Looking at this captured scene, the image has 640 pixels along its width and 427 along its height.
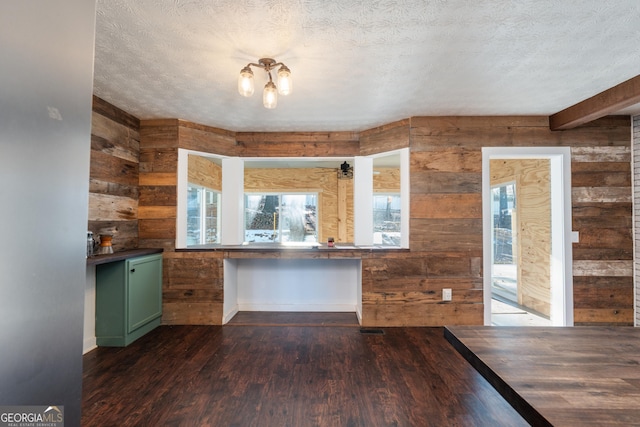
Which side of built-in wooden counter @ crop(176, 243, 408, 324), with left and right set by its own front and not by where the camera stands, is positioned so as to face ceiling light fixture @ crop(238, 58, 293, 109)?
front

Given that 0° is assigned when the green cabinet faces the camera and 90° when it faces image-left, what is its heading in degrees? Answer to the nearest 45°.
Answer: approximately 315°

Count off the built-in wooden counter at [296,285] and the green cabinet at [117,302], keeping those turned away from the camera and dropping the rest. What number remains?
0

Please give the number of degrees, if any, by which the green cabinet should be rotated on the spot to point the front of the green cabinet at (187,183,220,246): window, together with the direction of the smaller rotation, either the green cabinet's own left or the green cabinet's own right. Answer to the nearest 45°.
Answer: approximately 90° to the green cabinet's own left

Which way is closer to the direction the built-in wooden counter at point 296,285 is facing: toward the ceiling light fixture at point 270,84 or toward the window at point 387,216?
the ceiling light fixture

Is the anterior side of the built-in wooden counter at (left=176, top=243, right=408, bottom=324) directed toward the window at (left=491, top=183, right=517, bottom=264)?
no

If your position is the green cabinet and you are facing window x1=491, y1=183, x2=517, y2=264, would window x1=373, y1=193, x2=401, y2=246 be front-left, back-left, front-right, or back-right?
front-left

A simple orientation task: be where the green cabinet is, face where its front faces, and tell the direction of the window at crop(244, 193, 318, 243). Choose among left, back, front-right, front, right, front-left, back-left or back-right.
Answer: left

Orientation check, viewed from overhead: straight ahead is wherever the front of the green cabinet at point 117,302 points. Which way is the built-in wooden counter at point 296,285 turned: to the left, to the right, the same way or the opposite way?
to the right
